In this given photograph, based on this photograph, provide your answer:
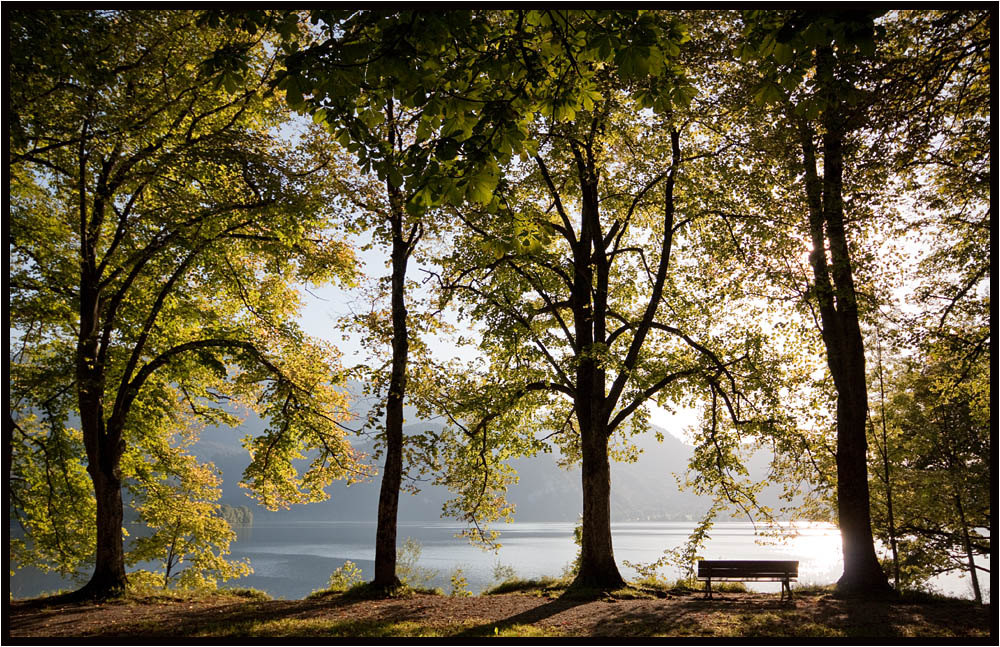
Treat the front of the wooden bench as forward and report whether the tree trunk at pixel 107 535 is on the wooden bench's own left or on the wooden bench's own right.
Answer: on the wooden bench's own left

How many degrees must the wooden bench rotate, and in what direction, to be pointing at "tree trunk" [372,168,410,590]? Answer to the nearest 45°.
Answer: approximately 90° to its left

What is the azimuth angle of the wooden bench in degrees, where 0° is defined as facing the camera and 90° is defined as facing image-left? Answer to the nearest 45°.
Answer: approximately 180°

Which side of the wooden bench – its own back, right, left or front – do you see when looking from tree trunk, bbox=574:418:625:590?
left
